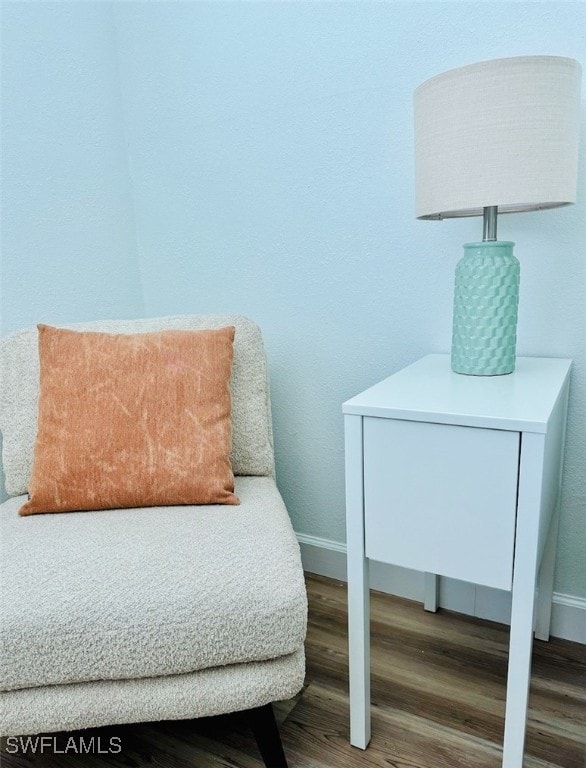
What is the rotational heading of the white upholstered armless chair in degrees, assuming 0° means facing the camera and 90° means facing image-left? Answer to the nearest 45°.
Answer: approximately 0°
